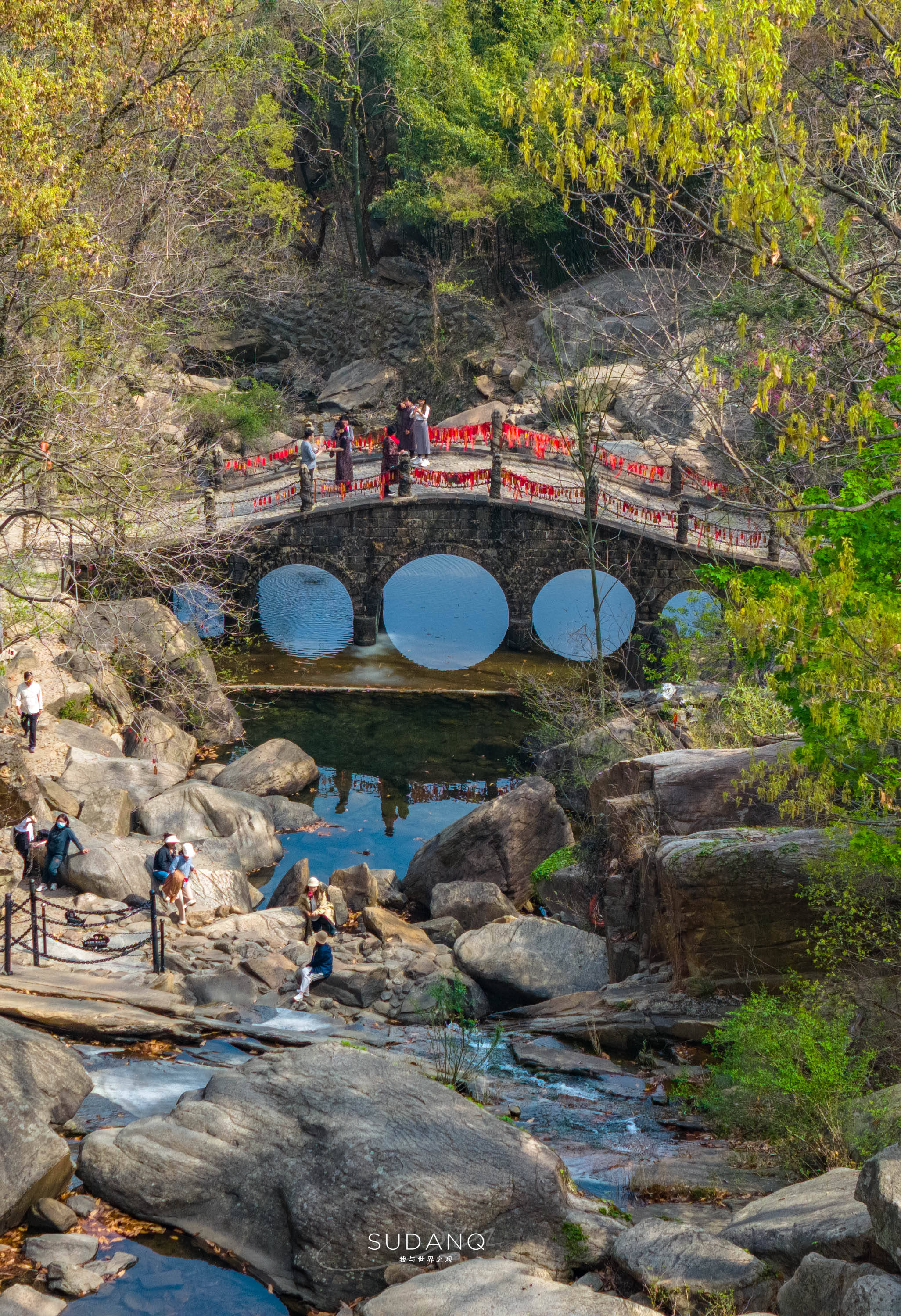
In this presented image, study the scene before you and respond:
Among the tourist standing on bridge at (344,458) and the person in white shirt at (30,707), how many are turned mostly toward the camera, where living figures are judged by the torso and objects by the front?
2

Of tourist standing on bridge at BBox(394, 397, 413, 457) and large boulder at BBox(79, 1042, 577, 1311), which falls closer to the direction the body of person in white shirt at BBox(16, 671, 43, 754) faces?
the large boulder

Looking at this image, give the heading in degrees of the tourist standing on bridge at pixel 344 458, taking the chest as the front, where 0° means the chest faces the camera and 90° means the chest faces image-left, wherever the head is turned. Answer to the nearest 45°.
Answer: approximately 0°

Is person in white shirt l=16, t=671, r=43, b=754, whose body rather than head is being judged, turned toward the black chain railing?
yes

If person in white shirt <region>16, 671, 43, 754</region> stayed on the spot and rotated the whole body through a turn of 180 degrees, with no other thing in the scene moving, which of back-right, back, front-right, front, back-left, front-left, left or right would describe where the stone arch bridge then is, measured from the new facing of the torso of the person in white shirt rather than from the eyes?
front-right

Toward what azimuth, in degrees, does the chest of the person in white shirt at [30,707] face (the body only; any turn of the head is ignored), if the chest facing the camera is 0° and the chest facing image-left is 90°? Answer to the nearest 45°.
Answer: approximately 0°

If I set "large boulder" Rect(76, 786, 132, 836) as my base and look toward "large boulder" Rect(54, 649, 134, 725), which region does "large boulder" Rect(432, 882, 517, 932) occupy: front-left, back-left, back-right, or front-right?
back-right

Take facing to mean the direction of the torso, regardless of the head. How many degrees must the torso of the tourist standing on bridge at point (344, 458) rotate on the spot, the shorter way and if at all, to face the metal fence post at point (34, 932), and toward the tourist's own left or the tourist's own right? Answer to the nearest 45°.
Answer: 0° — they already face it
